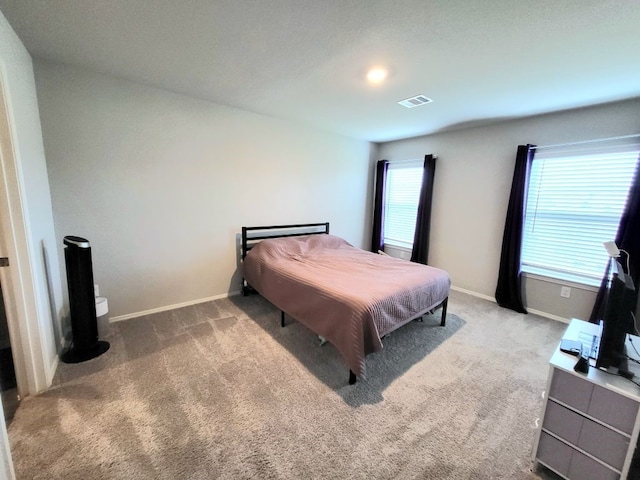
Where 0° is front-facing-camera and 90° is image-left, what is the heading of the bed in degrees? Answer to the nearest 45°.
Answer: approximately 315°

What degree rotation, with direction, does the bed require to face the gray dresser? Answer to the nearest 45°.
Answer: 0° — it already faces it

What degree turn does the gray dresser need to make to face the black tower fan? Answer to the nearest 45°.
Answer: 0° — it already faces it

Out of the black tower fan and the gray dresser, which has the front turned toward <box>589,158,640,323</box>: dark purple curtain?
the black tower fan

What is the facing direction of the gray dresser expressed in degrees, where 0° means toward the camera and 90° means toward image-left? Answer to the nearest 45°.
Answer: approximately 45°

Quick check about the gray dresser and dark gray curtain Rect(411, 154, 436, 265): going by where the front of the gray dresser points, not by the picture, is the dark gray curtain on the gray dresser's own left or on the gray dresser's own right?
on the gray dresser's own right

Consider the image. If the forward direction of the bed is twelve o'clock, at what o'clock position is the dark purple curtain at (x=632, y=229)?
The dark purple curtain is roughly at 10 o'clock from the bed.

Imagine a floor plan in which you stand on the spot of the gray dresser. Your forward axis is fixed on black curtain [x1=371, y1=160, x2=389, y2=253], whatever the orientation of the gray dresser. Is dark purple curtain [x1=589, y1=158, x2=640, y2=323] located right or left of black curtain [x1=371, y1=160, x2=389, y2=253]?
right

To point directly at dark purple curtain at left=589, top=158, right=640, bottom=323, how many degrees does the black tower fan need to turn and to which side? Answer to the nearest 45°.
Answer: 0° — it already faces it
